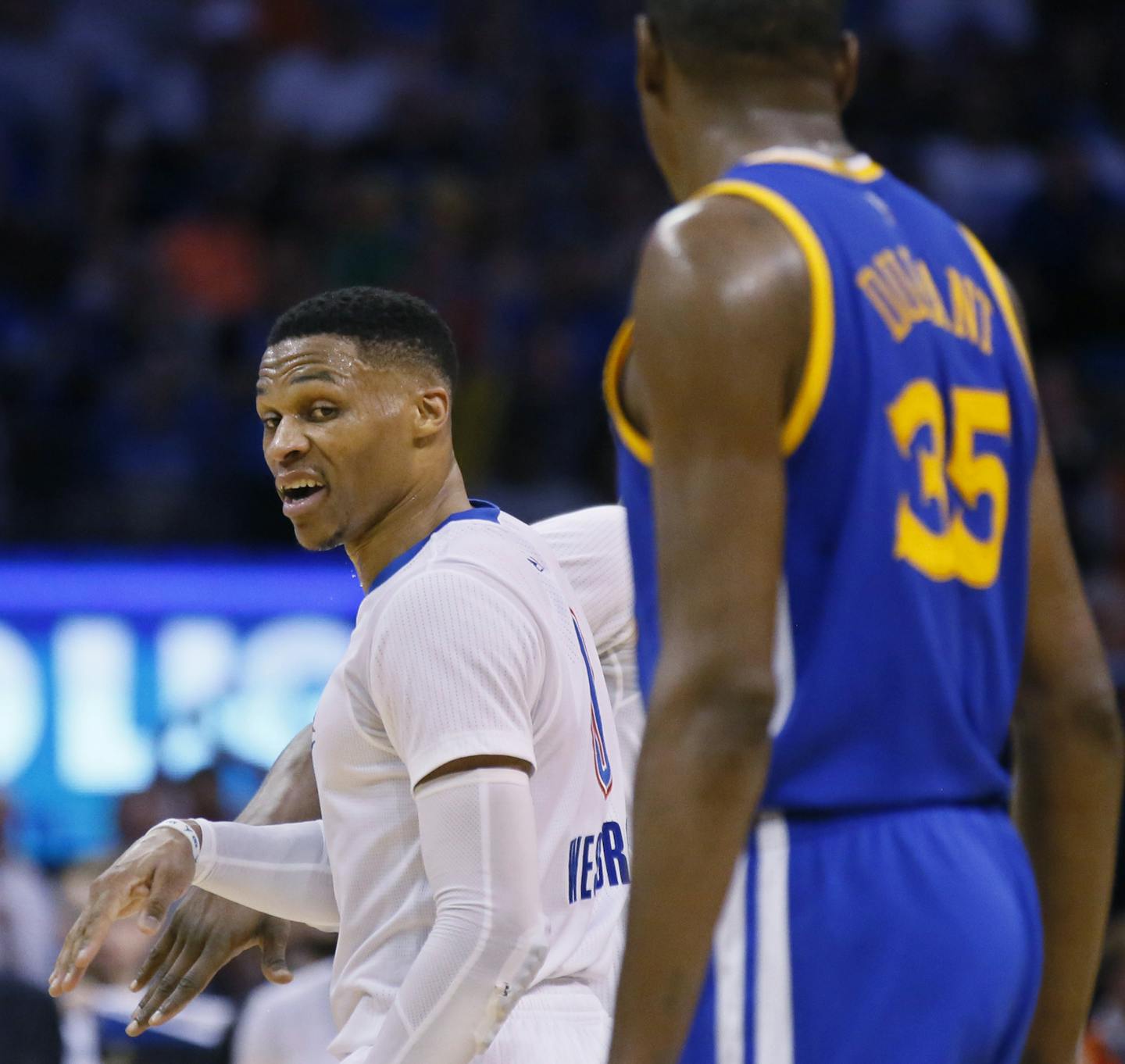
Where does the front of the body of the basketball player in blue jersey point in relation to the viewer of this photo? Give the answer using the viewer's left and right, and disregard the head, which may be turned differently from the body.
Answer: facing away from the viewer and to the left of the viewer

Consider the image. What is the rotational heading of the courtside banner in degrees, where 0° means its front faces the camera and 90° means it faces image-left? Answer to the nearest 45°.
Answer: approximately 0°

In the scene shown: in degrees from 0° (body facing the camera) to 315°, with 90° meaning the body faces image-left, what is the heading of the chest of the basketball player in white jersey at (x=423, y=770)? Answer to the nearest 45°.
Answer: approximately 90°

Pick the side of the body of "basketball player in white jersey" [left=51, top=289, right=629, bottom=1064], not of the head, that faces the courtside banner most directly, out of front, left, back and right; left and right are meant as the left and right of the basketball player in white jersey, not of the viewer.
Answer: right

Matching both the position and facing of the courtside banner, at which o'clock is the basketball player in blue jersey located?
The basketball player in blue jersey is roughly at 12 o'clock from the courtside banner.

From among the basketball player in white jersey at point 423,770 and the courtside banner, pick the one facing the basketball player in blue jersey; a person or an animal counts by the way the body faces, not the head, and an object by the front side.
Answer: the courtside banner

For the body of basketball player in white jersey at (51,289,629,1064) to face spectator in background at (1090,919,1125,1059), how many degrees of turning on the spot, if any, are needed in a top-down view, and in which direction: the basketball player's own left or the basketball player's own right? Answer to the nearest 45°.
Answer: approximately 135° to the basketball player's own right
